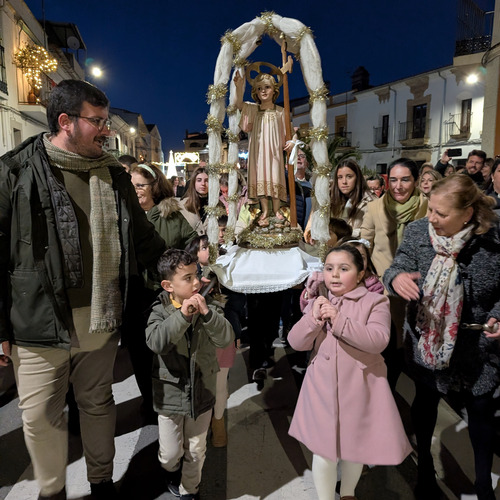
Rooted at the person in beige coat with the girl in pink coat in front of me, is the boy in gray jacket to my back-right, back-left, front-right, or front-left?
front-right

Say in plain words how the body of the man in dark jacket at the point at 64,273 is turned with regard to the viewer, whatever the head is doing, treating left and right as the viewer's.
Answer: facing the viewer and to the right of the viewer

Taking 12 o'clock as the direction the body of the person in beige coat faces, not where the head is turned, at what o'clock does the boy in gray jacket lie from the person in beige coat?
The boy in gray jacket is roughly at 1 o'clock from the person in beige coat.

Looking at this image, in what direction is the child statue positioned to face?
toward the camera

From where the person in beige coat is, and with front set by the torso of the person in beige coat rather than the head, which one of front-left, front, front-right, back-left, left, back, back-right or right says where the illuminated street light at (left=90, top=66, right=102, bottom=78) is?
back-right

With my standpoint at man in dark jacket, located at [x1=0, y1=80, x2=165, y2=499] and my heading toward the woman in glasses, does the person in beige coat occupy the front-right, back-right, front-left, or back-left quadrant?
front-right

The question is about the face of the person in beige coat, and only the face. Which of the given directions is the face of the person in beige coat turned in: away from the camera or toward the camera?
toward the camera

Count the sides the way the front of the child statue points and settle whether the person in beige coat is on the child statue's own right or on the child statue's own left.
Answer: on the child statue's own left

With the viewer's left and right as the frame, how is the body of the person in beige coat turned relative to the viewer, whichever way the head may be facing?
facing the viewer

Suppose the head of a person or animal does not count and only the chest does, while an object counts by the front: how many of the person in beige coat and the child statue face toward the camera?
2

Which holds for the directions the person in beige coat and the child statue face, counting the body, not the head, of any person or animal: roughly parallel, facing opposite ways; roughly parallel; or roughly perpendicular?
roughly parallel
